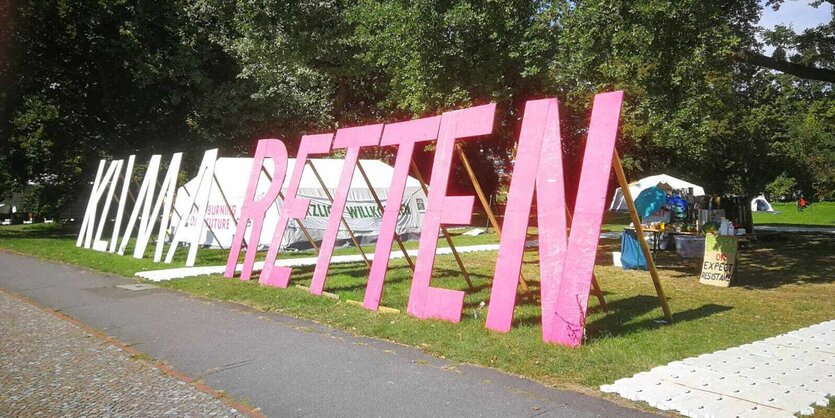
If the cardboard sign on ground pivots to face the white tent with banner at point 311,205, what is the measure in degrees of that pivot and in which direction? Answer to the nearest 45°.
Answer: approximately 90° to its right

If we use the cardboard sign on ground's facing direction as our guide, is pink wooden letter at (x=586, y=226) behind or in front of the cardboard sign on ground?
in front

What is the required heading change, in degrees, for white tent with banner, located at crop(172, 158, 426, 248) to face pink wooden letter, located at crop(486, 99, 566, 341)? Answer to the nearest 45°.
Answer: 0° — it already faces it

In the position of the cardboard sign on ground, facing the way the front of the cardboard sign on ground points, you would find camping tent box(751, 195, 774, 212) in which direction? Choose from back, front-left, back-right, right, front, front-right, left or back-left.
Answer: back

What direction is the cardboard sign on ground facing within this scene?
toward the camera

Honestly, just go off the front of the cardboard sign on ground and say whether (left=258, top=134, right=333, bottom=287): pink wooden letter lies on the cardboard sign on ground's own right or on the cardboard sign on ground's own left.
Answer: on the cardboard sign on ground's own right

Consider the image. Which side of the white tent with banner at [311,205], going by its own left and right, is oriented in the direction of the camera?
front

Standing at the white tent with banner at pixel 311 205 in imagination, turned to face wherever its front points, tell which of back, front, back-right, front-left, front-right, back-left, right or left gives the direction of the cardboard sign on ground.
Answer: front-left

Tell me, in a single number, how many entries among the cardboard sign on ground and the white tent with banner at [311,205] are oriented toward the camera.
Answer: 2

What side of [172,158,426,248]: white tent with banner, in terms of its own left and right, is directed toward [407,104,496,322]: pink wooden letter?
front

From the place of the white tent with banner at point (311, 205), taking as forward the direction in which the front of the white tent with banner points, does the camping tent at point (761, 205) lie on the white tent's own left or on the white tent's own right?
on the white tent's own left

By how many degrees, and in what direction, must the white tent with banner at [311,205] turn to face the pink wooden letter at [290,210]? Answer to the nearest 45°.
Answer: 0° — it already faces it

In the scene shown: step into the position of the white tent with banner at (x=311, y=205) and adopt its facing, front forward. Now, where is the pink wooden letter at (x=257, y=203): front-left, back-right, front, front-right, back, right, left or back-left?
front

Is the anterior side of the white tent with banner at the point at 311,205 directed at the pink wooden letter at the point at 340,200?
yes
